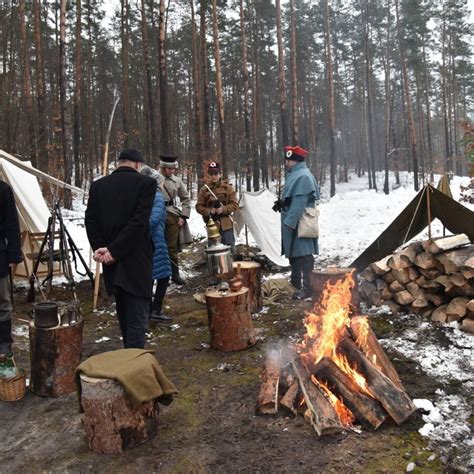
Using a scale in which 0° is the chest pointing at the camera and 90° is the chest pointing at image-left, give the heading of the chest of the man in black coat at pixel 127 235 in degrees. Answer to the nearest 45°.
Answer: approximately 225°

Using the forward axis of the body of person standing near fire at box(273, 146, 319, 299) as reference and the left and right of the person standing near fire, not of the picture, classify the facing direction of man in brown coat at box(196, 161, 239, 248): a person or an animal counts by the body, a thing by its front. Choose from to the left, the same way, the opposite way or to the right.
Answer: to the left

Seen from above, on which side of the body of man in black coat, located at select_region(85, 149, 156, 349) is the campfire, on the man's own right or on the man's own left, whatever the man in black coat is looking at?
on the man's own right

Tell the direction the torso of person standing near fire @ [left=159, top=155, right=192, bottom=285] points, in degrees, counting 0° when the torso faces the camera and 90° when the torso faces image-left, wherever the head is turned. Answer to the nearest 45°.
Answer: approximately 45°

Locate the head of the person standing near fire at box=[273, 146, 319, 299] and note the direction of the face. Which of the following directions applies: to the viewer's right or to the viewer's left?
to the viewer's left

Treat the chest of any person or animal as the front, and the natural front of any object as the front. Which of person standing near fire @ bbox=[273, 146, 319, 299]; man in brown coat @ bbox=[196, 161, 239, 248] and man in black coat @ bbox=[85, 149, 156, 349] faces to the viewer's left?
the person standing near fire

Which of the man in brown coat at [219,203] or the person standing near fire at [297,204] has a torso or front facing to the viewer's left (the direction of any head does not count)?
the person standing near fire

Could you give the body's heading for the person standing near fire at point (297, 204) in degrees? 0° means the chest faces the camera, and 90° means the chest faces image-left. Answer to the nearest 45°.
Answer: approximately 90°
